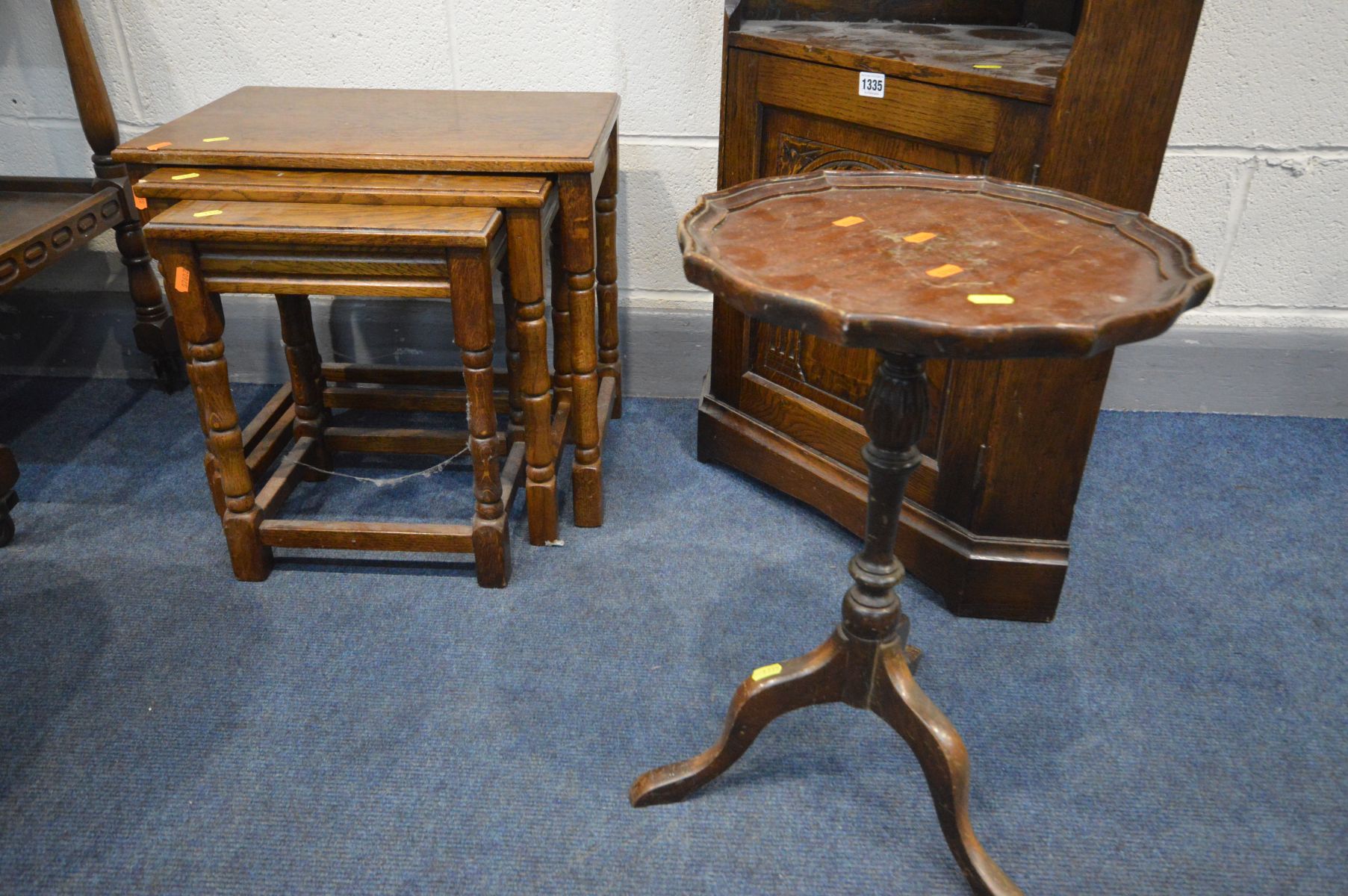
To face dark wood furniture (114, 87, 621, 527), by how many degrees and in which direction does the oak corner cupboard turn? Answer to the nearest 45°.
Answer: approximately 45° to its right

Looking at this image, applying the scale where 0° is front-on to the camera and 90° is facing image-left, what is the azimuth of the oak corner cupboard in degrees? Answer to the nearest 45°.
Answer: approximately 45°

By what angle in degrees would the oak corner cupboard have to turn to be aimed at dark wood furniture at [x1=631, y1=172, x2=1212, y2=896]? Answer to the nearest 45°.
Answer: approximately 45° to its left
